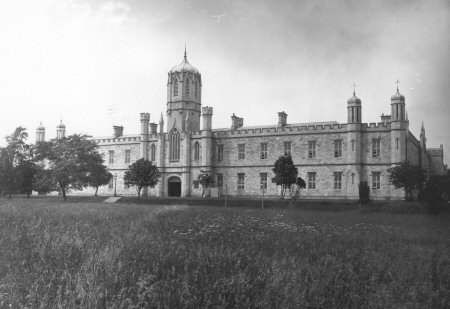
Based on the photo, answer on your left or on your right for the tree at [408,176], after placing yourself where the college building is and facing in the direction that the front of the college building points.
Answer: on your left

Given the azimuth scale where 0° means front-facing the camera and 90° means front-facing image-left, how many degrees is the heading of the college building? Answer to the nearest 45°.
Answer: approximately 45°

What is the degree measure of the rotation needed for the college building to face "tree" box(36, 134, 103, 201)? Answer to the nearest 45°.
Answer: approximately 45° to its right
